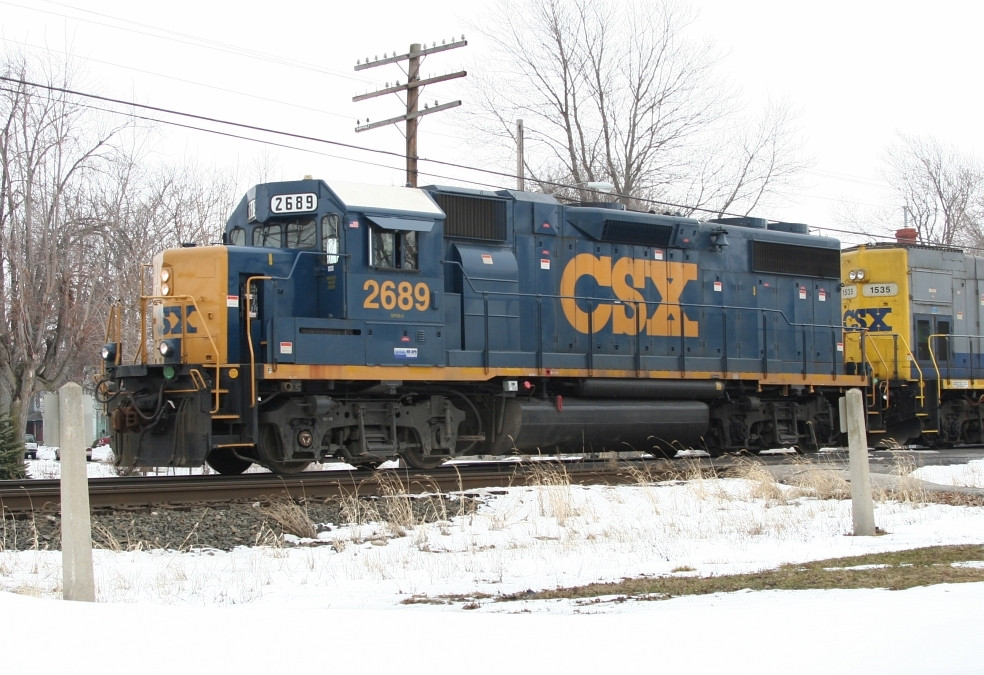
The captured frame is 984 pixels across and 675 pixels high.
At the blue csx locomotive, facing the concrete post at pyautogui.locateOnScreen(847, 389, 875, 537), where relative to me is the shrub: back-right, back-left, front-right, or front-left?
back-right

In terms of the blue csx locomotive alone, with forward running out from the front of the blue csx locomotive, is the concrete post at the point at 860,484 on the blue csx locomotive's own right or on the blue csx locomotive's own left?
on the blue csx locomotive's own left

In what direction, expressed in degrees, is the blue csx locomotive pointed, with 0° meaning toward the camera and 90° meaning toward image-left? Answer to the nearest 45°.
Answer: approximately 45°

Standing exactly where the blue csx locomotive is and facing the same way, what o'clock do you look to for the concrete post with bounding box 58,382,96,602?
The concrete post is roughly at 11 o'clock from the blue csx locomotive.

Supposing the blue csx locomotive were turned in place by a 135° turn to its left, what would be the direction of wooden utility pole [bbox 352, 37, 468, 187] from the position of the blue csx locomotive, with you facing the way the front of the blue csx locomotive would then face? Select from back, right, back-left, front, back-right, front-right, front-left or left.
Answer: left
